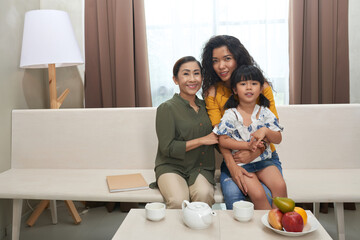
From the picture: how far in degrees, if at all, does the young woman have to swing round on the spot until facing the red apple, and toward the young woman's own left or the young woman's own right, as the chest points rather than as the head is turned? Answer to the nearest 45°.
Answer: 0° — they already face it

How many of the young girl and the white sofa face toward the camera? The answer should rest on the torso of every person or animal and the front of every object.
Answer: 2

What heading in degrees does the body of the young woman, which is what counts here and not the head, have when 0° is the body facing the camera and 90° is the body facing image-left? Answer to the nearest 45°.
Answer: approximately 0°

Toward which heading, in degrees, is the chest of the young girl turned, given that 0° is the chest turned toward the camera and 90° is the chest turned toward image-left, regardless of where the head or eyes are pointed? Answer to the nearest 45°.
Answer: approximately 0°

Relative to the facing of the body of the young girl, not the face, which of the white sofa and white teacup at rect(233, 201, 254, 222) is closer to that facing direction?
the white teacup
